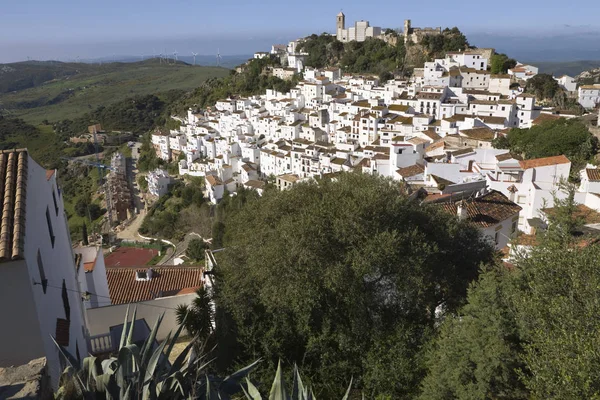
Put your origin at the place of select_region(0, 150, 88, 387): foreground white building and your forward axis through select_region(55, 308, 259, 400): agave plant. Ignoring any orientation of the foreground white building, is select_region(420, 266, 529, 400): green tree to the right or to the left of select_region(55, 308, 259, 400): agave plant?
left

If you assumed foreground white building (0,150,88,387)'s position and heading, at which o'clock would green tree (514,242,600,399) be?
The green tree is roughly at 1 o'clock from the foreground white building.

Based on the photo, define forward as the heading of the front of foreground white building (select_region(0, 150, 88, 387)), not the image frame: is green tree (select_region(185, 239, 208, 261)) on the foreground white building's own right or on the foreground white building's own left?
on the foreground white building's own left

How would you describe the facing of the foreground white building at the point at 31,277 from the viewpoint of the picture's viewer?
facing to the right of the viewer
